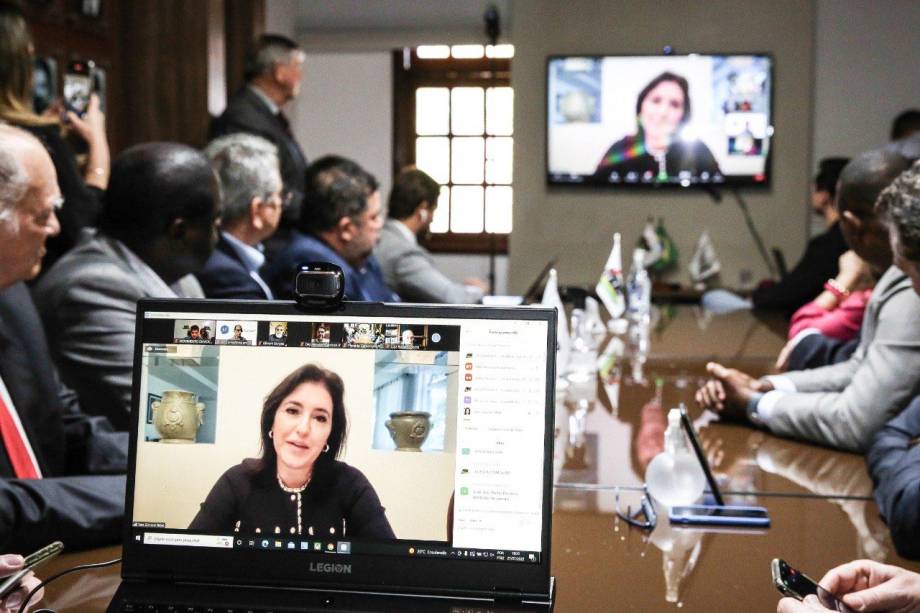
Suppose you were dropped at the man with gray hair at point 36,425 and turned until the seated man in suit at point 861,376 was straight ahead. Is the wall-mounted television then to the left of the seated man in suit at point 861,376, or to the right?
left

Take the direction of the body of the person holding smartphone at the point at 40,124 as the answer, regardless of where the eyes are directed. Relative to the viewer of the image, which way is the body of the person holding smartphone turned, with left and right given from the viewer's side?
facing away from the viewer and to the right of the viewer

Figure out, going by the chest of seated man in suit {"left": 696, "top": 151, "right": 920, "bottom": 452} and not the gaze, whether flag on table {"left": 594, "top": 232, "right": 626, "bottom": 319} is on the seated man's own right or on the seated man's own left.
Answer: on the seated man's own right

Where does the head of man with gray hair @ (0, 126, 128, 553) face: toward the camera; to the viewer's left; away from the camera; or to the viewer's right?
to the viewer's right

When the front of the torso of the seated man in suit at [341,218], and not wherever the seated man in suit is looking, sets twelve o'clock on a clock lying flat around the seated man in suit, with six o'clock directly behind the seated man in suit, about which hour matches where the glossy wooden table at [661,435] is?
The glossy wooden table is roughly at 2 o'clock from the seated man in suit.

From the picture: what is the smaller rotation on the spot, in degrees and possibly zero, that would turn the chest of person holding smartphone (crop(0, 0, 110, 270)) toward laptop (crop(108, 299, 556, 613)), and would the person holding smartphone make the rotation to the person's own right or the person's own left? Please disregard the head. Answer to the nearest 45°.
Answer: approximately 135° to the person's own right

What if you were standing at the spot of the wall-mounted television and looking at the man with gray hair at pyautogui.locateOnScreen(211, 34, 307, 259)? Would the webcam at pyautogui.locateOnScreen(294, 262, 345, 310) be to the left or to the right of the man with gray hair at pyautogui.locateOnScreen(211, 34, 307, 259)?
left

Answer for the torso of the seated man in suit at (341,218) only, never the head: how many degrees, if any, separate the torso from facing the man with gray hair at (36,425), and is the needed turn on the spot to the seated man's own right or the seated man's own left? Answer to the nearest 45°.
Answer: approximately 90° to the seated man's own right

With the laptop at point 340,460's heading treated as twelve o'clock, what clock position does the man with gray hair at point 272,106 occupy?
The man with gray hair is roughly at 6 o'clock from the laptop.
